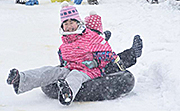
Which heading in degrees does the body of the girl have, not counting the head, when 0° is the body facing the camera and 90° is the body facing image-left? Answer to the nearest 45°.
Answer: approximately 45°

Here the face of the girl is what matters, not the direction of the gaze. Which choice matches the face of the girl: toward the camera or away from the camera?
toward the camera
